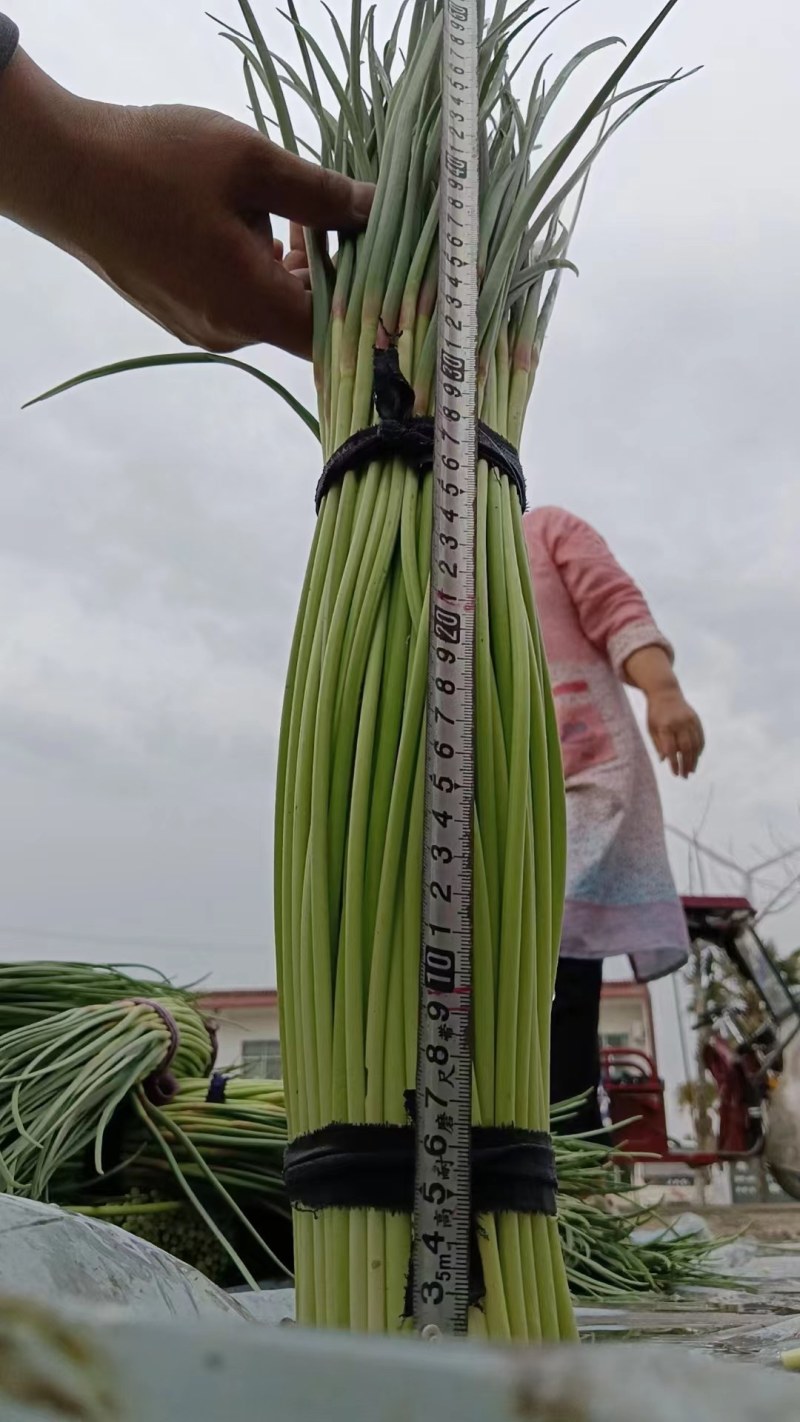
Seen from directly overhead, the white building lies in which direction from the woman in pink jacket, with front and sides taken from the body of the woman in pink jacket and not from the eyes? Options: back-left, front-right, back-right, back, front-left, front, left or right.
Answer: back

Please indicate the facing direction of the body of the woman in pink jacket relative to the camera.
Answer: toward the camera
